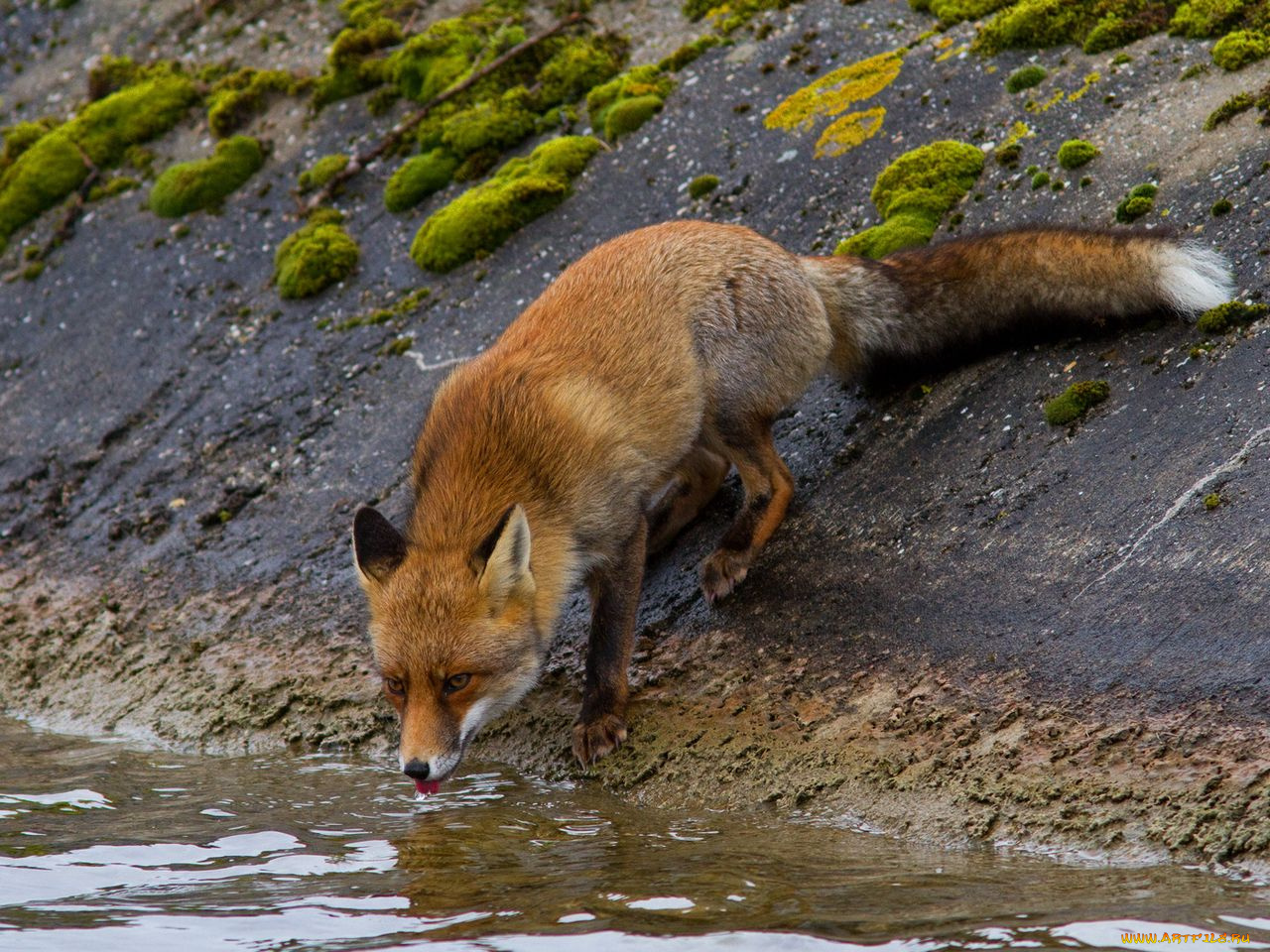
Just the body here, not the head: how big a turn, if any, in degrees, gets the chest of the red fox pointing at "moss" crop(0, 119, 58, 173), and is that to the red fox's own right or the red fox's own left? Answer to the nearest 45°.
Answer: approximately 90° to the red fox's own right

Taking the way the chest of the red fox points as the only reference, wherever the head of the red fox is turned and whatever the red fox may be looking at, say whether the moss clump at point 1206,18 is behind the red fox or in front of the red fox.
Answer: behind

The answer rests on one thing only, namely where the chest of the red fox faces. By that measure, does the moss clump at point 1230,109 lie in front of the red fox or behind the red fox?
behind

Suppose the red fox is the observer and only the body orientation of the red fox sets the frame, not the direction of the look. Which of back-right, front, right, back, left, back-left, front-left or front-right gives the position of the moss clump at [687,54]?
back-right

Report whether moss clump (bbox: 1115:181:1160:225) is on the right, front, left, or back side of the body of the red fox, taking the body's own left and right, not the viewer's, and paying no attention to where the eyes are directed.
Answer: back

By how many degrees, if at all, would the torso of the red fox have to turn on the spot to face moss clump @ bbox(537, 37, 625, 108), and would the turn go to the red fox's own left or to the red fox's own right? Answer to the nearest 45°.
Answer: approximately 135° to the red fox's own right

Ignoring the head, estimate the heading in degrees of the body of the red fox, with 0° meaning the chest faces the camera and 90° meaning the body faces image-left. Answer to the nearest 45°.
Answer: approximately 45°
